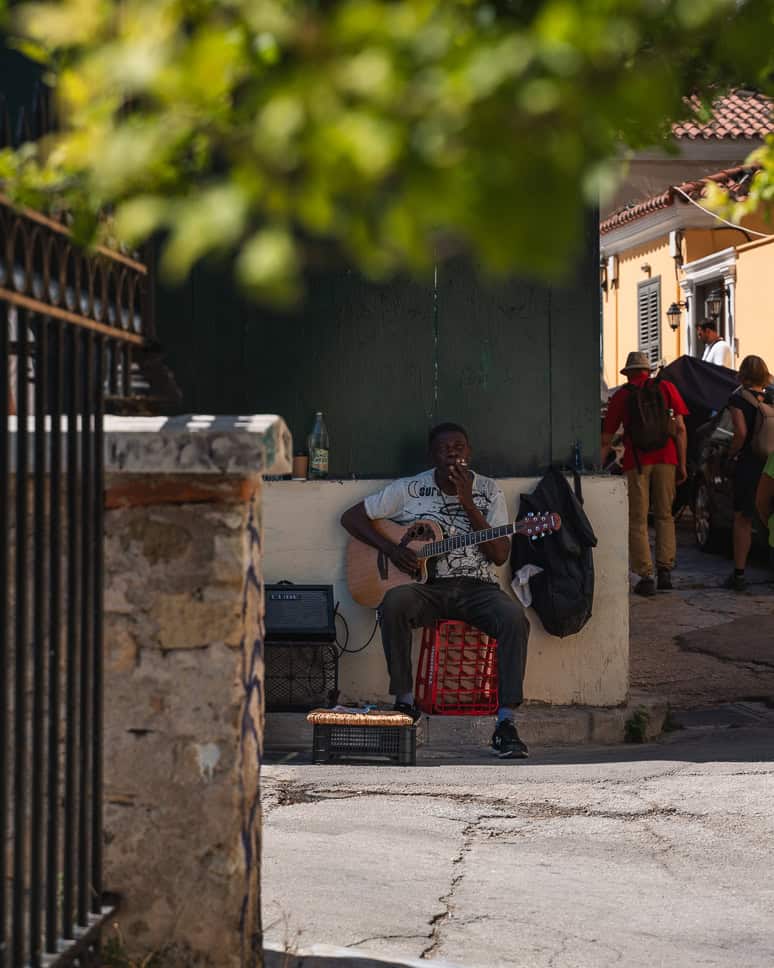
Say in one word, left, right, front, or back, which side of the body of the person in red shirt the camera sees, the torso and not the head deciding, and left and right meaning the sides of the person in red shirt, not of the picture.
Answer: back

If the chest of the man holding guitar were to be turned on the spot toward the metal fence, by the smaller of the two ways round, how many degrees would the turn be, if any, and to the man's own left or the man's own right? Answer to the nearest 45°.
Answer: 0° — they already face it

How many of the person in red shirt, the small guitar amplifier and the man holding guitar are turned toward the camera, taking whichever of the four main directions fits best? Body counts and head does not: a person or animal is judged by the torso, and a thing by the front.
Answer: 2

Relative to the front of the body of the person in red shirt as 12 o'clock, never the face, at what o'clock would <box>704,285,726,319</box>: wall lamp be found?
The wall lamp is roughly at 12 o'clock from the person in red shirt.

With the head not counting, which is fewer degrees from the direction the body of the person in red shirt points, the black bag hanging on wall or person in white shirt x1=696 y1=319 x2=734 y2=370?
the person in white shirt

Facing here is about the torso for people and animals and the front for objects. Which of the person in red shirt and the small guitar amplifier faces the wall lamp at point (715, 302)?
the person in red shirt

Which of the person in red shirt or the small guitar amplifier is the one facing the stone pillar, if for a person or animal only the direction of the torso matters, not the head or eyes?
the small guitar amplifier

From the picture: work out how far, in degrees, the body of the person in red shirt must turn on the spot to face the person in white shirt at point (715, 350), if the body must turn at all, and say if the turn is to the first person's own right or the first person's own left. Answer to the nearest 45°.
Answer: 0° — they already face them

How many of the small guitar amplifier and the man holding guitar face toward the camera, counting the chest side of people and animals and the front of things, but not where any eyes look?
2

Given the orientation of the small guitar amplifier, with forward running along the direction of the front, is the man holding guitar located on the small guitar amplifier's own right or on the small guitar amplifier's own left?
on the small guitar amplifier's own left
